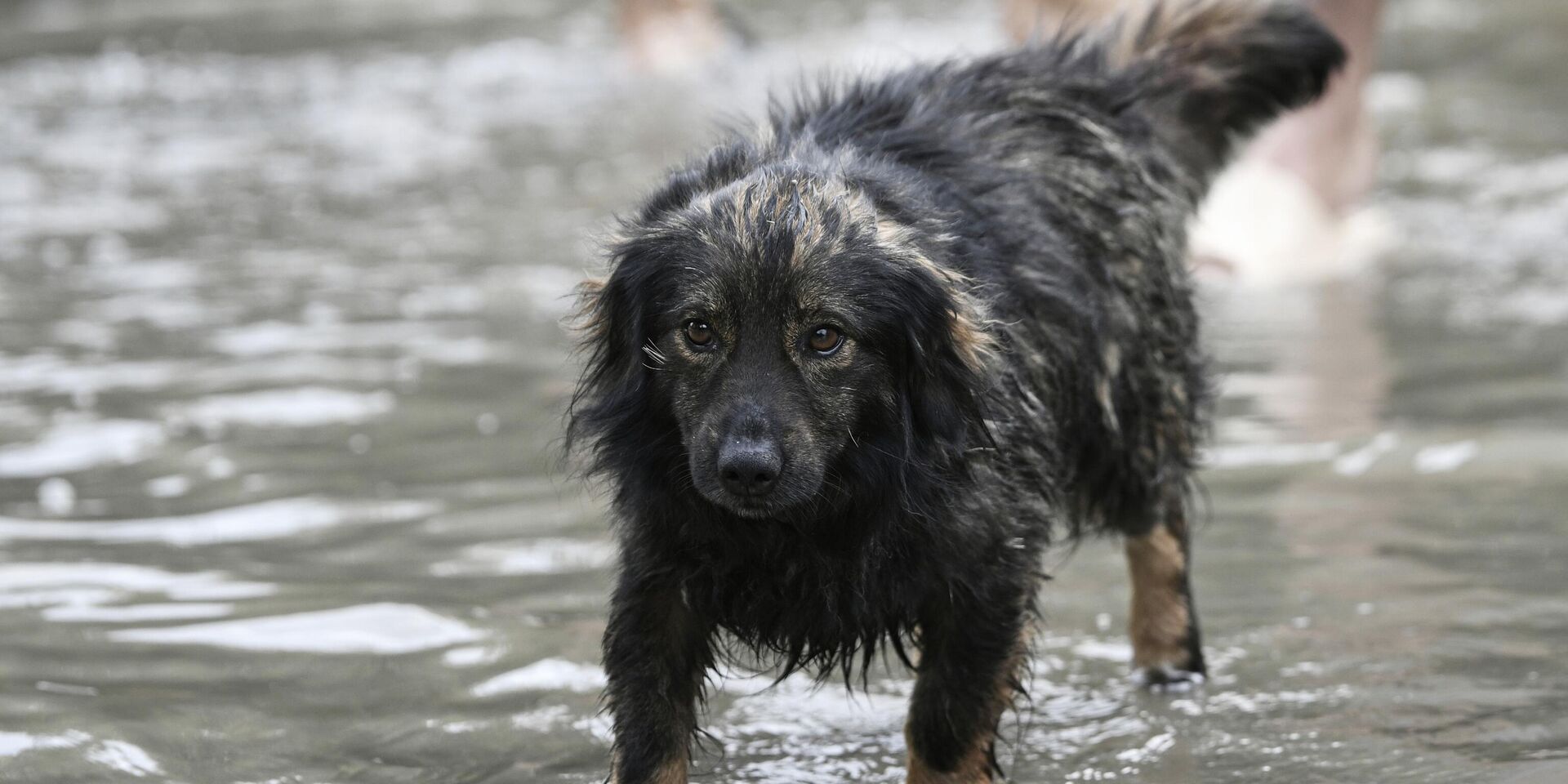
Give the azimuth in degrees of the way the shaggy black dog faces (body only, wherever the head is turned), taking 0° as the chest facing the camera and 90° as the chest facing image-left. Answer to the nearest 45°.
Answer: approximately 45°
